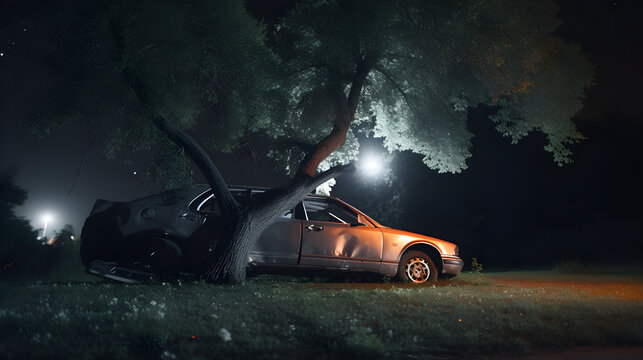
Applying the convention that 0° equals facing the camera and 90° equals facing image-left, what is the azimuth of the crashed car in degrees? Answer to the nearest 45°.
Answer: approximately 270°
